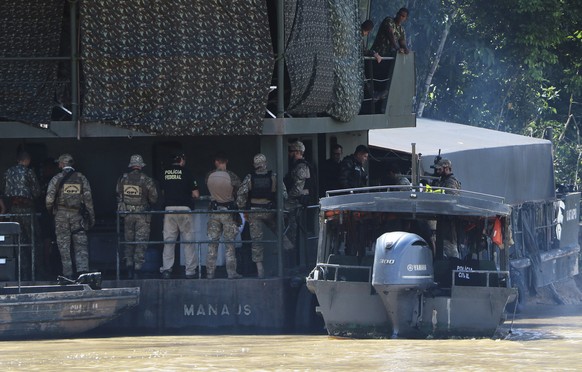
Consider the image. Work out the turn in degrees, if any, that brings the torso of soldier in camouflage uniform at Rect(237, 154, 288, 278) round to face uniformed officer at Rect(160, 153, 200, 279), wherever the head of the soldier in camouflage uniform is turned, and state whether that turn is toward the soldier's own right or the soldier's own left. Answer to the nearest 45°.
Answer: approximately 90° to the soldier's own left

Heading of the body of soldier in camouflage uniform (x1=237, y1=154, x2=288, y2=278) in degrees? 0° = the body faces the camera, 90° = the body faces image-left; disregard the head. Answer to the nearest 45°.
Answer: approximately 180°

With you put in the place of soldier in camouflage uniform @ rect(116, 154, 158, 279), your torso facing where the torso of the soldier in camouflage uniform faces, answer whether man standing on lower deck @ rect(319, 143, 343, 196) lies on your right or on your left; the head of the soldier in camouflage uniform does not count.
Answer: on your right

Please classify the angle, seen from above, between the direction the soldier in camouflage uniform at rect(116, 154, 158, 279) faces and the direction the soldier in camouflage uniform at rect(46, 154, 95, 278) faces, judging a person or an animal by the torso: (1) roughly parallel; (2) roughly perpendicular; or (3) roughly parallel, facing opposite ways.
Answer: roughly parallel

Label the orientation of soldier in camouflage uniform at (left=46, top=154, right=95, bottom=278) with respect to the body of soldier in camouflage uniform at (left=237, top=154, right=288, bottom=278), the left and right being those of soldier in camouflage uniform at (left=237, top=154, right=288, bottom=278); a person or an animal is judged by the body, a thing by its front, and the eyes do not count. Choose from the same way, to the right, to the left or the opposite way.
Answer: the same way

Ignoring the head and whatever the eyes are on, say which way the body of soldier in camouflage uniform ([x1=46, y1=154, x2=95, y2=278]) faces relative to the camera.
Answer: away from the camera

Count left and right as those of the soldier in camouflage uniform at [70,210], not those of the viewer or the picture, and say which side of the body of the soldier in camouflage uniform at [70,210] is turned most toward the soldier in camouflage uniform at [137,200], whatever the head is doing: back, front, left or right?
right

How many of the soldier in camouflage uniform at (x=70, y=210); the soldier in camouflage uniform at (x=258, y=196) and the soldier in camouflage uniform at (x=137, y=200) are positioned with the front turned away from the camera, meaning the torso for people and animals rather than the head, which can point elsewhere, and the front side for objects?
3

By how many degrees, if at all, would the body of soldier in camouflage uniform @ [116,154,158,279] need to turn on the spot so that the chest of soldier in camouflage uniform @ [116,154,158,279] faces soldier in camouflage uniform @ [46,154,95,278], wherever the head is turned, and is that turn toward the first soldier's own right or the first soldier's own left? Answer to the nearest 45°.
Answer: approximately 90° to the first soldier's own left

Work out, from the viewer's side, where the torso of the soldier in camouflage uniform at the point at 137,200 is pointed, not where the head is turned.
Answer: away from the camera

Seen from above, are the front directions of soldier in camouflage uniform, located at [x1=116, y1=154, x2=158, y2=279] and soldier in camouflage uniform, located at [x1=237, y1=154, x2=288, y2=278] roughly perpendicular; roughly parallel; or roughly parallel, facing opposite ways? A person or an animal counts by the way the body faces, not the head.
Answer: roughly parallel

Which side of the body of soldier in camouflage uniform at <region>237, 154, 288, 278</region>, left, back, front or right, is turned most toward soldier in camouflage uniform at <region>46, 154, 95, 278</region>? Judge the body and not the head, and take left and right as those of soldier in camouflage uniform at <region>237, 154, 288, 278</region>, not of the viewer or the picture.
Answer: left

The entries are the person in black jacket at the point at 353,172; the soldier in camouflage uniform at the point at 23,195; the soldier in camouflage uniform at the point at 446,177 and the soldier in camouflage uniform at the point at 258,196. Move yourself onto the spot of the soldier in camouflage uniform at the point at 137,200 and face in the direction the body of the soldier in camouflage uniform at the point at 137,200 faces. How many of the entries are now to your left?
1
